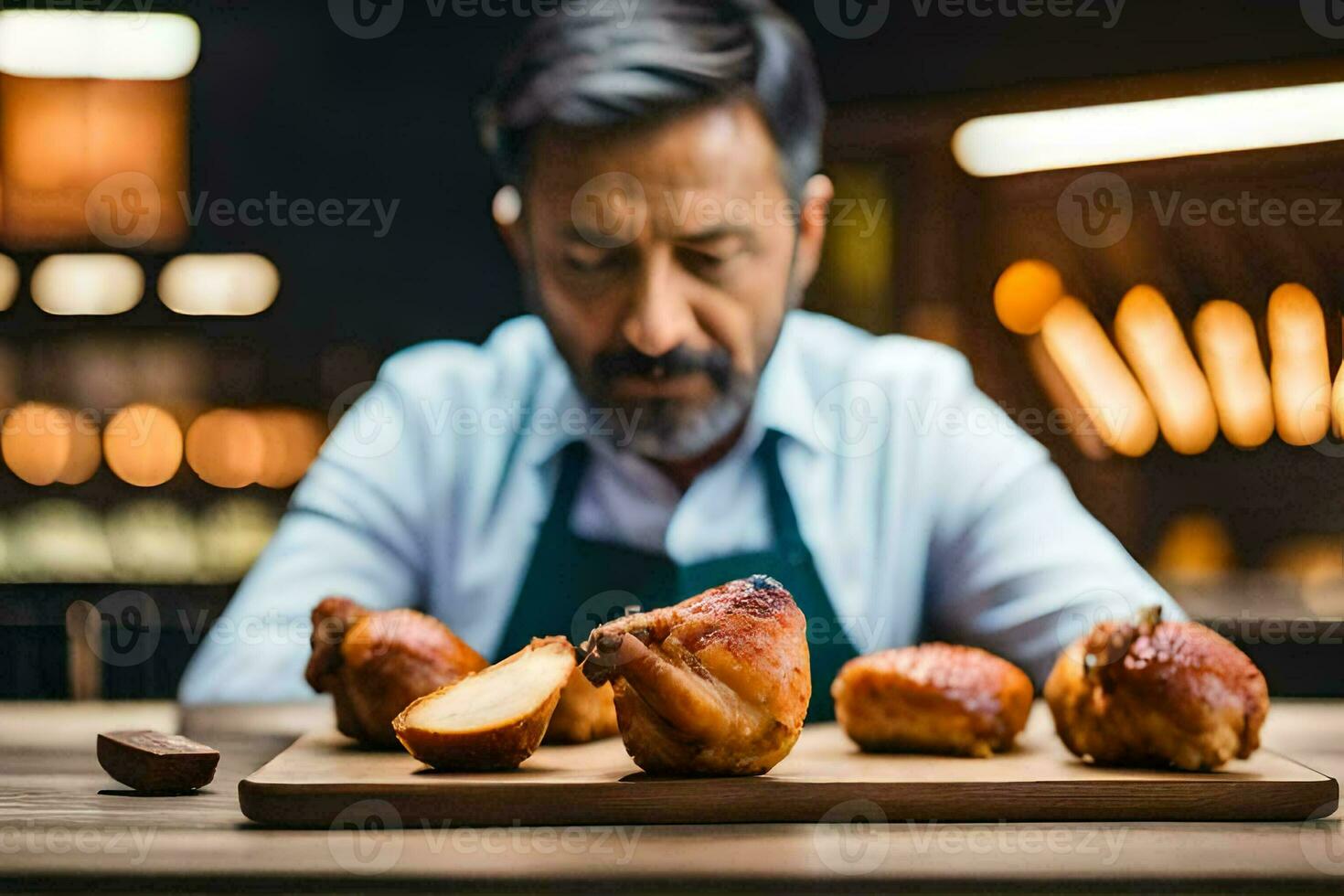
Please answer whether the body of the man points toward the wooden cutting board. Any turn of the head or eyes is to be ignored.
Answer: yes

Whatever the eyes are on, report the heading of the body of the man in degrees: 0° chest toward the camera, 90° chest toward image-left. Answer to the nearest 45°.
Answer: approximately 0°

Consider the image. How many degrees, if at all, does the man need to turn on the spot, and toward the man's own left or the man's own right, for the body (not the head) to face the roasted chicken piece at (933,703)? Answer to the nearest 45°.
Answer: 0° — they already face it

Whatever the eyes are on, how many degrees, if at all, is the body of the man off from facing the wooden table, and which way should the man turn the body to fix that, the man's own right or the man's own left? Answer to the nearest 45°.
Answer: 0° — they already face it

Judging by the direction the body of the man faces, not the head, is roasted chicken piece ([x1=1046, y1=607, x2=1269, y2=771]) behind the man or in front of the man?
in front

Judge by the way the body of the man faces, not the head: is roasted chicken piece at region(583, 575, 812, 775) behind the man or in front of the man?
in front

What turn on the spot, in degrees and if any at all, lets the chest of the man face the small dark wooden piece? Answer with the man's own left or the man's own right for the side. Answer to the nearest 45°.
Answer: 0° — they already face it
